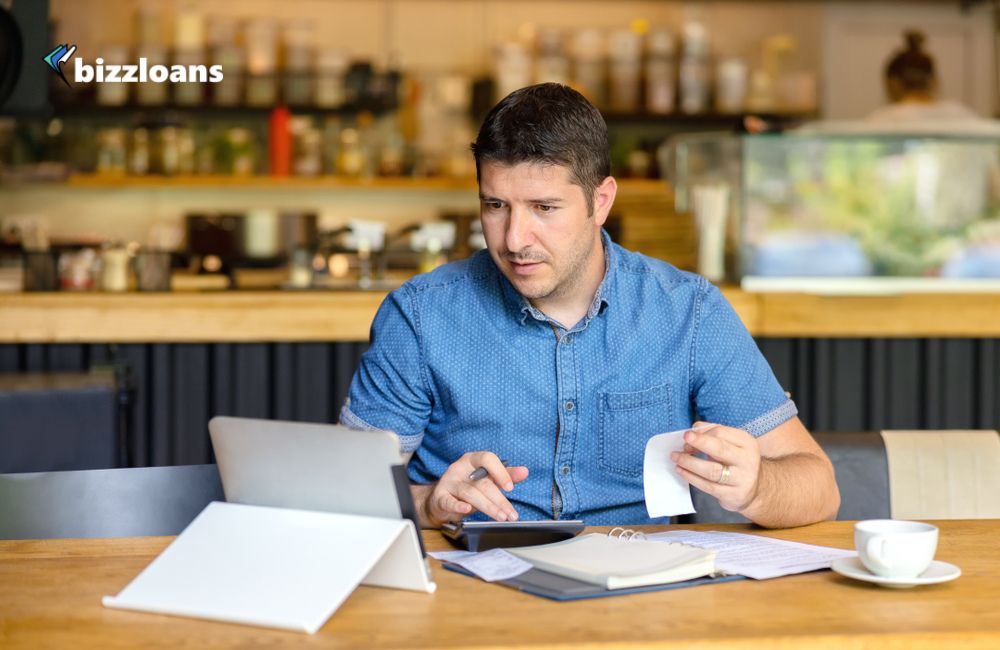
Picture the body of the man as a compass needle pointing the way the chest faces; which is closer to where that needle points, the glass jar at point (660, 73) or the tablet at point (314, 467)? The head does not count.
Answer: the tablet

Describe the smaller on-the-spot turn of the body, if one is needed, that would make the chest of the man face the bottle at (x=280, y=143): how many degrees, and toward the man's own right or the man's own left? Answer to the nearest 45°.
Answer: approximately 180°

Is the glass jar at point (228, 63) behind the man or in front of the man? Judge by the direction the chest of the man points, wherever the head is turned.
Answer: behind

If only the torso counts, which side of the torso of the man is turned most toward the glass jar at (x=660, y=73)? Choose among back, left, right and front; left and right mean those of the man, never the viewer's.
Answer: back

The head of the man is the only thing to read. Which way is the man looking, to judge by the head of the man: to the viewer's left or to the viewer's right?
to the viewer's left

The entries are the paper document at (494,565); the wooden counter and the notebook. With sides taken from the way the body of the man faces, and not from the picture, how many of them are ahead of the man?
2

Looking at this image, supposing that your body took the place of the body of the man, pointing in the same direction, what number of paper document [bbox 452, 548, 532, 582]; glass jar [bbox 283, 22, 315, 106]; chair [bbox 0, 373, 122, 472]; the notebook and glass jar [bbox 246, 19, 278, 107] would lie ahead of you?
2

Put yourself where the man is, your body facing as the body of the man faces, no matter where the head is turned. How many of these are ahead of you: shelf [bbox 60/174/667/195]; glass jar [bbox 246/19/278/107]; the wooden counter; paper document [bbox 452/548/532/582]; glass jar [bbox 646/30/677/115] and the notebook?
2

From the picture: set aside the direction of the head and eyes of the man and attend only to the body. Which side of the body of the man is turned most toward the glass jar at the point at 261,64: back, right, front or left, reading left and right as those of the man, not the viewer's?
back

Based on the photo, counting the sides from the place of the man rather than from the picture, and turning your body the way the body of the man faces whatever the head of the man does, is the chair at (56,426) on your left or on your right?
on your right

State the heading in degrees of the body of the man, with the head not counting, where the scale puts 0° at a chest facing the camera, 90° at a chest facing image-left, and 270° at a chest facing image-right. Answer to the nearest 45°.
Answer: approximately 0°

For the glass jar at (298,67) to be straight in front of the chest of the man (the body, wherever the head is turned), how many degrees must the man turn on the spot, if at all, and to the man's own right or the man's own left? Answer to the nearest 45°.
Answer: approximately 180°
